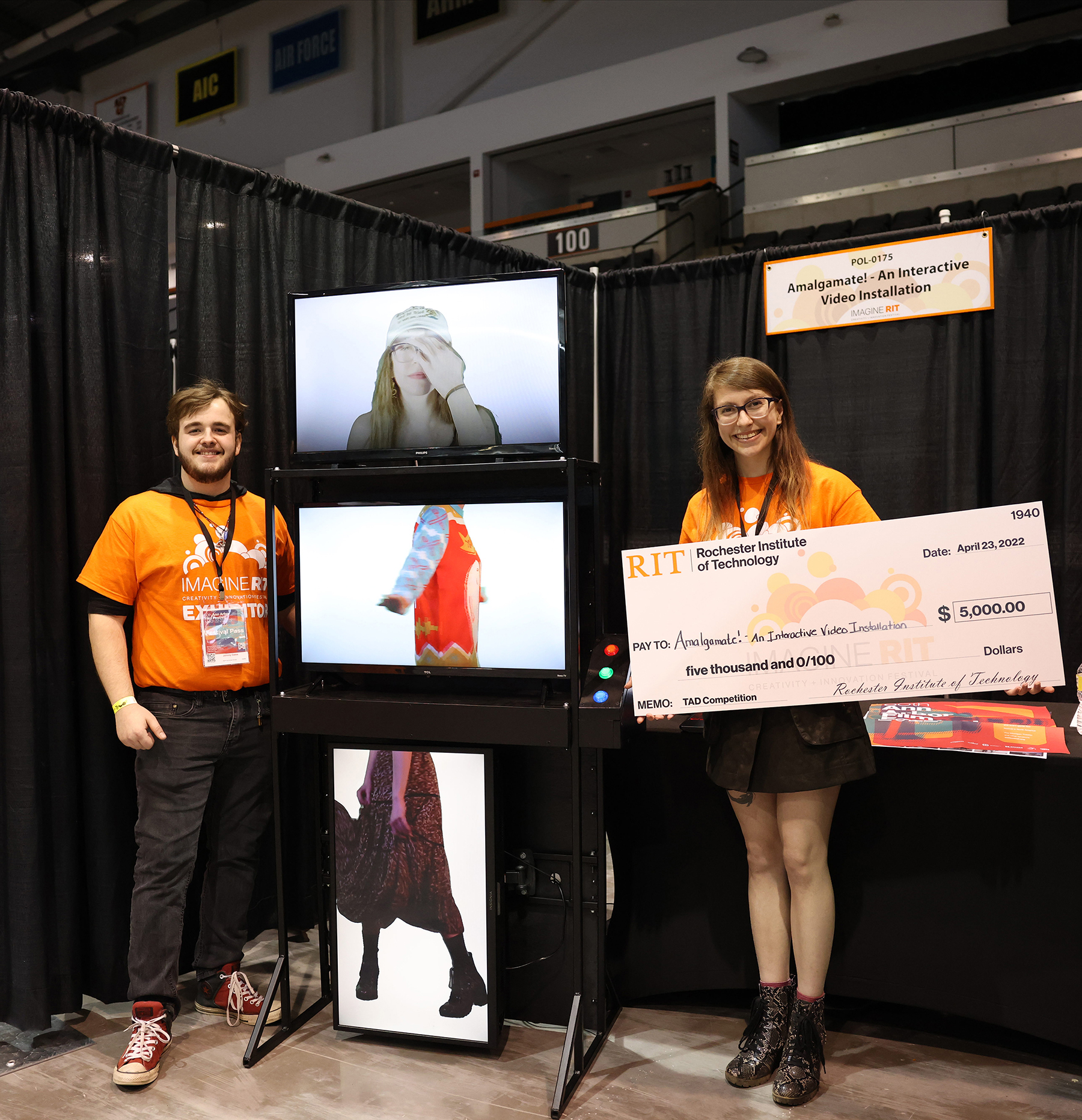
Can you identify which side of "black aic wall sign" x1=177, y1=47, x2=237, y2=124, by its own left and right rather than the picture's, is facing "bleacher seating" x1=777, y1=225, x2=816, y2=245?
left

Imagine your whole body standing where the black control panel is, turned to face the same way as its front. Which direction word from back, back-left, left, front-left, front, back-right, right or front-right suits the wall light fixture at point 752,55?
back

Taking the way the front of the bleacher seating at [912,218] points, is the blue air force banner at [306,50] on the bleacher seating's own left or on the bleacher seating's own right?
on the bleacher seating's own right

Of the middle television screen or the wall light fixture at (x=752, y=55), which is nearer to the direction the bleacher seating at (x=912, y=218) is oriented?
the middle television screen
